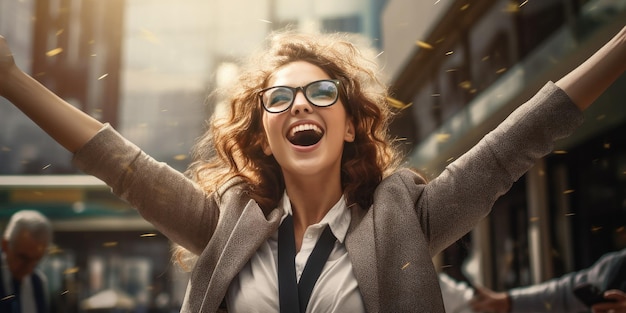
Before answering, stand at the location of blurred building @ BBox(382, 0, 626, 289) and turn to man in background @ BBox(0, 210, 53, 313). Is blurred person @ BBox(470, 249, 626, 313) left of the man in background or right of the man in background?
left

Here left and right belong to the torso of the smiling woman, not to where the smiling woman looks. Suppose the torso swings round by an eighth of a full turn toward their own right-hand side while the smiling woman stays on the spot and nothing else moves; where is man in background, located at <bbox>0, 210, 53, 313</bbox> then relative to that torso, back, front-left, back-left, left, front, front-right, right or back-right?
right

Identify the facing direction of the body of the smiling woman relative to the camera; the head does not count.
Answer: toward the camera

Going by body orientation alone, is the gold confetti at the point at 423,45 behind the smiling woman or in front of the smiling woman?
behind

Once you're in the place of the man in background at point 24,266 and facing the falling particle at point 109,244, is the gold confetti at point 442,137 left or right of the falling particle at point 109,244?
right

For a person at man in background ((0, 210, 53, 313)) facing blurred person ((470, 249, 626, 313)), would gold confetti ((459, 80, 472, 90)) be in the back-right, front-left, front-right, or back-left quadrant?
front-left

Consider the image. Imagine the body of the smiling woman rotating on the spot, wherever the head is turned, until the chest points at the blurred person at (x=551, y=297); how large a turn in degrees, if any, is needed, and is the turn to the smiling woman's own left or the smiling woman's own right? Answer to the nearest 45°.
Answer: approximately 135° to the smiling woman's own left

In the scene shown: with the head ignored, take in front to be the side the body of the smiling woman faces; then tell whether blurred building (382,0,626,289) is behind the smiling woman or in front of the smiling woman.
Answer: behind
